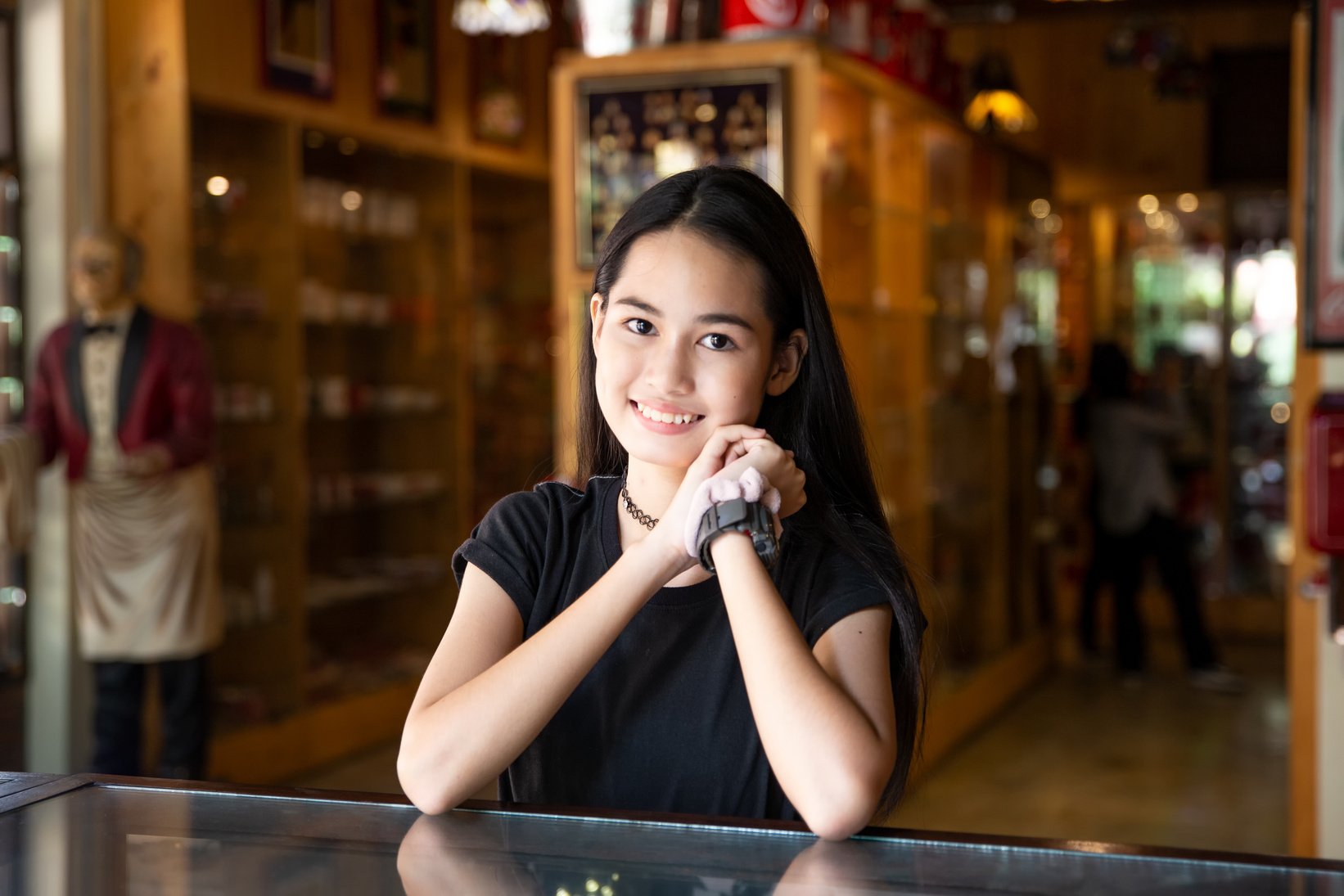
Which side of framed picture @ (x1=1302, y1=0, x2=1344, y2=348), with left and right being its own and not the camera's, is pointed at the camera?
front

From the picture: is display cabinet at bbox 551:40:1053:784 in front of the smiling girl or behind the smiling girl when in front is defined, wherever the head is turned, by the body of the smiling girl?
behind

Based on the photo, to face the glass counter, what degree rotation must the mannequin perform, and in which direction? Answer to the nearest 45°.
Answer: approximately 45° to its left

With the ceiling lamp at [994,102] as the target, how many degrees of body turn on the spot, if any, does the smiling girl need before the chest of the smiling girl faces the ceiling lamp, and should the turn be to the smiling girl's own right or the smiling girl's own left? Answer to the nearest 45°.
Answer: approximately 180°

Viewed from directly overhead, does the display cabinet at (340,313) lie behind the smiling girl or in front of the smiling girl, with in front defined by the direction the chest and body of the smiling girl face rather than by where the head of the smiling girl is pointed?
behind

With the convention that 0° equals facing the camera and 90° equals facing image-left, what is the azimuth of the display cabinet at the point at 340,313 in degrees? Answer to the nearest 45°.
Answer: approximately 315°

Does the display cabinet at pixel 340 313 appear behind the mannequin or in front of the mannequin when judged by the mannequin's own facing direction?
behind

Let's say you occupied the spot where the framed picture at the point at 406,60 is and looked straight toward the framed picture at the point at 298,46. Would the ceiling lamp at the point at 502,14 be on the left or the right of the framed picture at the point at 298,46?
left

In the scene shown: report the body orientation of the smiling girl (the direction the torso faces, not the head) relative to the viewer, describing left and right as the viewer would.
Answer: facing the viewer

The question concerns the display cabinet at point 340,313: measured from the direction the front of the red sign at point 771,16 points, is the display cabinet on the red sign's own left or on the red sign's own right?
on the red sign's own right
